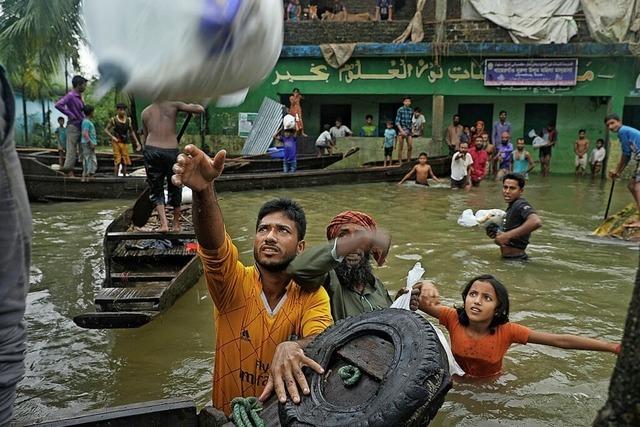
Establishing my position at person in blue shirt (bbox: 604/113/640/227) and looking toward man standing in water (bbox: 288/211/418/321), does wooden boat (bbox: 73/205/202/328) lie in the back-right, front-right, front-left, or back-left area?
front-right

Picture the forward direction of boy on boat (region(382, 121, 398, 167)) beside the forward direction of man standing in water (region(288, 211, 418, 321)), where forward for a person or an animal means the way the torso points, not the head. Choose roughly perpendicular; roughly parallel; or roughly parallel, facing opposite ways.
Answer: roughly parallel

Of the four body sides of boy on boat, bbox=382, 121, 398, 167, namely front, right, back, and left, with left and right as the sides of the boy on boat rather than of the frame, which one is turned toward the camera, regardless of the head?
front

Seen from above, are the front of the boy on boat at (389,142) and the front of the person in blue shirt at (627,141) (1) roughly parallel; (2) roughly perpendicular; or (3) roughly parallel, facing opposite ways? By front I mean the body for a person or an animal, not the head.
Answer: roughly perpendicular

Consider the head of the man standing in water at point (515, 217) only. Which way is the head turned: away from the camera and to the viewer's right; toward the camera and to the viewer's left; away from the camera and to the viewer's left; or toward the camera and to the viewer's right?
toward the camera and to the viewer's left

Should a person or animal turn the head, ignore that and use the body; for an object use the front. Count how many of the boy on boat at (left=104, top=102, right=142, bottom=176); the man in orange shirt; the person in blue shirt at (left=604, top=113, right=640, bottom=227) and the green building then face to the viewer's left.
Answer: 1

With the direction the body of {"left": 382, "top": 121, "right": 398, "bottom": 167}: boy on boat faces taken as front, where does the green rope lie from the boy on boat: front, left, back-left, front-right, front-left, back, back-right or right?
front

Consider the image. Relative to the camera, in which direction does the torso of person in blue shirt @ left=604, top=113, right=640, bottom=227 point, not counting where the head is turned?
to the viewer's left

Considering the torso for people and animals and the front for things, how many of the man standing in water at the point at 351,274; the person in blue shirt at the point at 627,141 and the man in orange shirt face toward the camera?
2

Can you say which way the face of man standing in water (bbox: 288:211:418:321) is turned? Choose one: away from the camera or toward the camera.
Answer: toward the camera

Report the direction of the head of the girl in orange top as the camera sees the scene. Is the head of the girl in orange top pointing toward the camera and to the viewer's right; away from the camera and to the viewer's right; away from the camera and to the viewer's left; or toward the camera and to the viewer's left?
toward the camera and to the viewer's left
